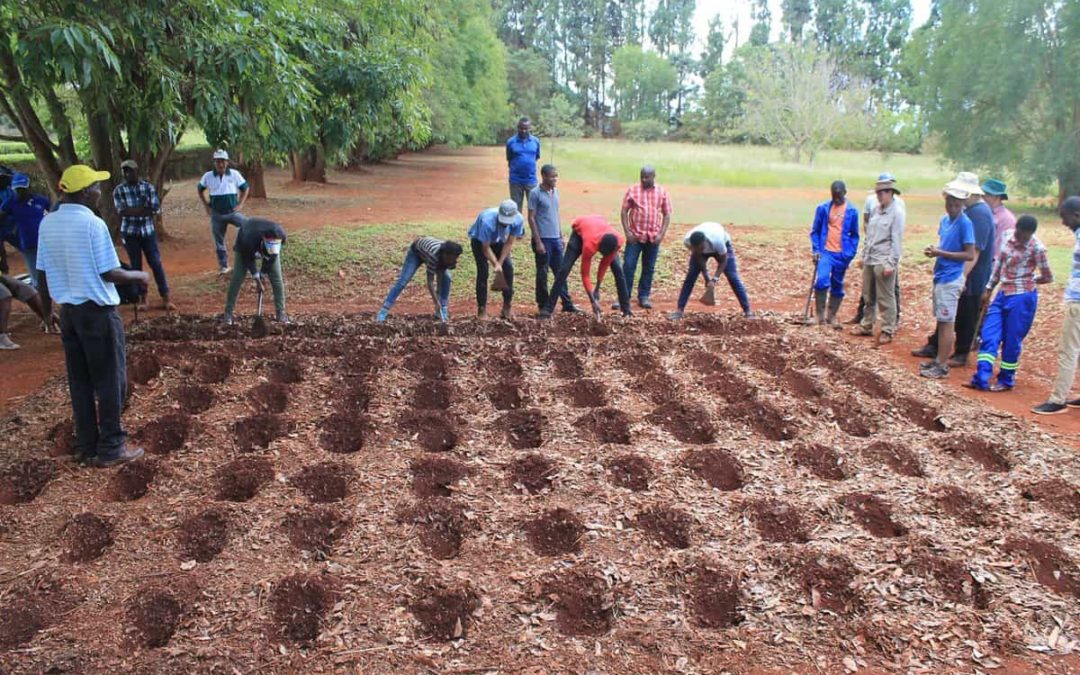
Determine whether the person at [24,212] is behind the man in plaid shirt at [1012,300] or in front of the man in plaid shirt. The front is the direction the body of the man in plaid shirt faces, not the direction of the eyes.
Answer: in front

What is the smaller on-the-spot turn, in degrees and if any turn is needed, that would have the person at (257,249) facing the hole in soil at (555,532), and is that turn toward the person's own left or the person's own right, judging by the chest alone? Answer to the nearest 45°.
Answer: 0° — they already face it

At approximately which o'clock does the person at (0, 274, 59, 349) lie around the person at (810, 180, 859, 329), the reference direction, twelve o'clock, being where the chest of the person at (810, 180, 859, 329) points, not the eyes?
the person at (0, 274, 59, 349) is roughly at 2 o'clock from the person at (810, 180, 859, 329).

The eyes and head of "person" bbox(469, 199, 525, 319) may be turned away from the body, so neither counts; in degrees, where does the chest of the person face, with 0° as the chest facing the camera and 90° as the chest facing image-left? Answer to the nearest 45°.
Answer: approximately 0°

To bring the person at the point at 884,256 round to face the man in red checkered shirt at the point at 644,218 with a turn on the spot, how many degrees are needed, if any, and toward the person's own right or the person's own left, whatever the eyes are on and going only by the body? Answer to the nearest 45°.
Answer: approximately 45° to the person's own right

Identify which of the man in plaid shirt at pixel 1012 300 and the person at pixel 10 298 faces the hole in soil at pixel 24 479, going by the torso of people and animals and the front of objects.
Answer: the man in plaid shirt

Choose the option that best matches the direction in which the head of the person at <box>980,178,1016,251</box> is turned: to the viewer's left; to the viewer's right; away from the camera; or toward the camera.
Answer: to the viewer's left

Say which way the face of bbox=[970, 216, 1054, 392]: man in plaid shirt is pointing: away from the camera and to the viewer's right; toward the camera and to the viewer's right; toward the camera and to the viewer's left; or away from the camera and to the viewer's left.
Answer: toward the camera and to the viewer's left

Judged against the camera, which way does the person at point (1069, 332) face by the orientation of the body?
to the viewer's left

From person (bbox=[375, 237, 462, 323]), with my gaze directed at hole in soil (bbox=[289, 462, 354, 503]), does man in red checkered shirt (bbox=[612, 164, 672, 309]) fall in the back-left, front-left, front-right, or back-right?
back-left
